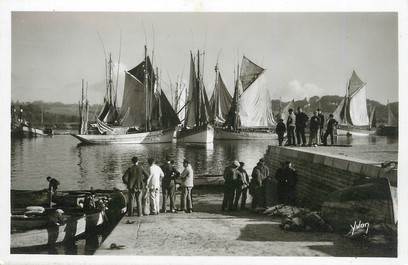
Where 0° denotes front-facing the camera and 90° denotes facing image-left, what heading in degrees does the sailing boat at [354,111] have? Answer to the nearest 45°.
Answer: approximately 90°

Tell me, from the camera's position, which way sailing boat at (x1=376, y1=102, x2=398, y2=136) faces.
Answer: facing to the left of the viewer

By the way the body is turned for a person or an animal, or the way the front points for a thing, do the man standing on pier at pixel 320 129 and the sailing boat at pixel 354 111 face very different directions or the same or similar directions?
same or similar directions
